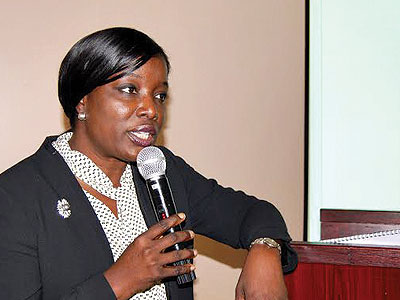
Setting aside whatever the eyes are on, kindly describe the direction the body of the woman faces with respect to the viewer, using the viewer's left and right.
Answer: facing the viewer and to the right of the viewer

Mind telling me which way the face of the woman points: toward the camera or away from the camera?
toward the camera

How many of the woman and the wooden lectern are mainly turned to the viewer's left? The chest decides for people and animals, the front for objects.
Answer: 0
